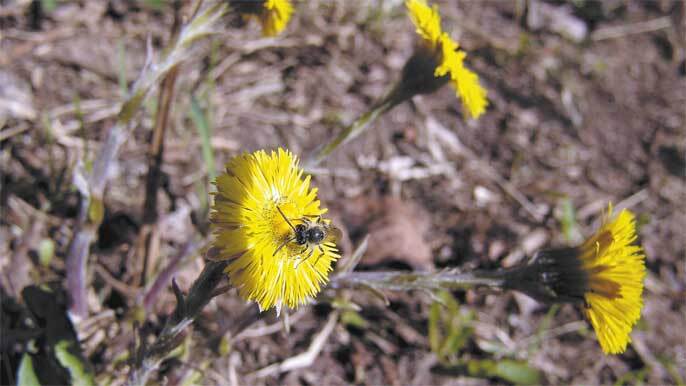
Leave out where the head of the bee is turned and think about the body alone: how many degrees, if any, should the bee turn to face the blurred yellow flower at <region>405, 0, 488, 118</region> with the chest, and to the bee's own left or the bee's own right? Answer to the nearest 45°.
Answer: approximately 135° to the bee's own right

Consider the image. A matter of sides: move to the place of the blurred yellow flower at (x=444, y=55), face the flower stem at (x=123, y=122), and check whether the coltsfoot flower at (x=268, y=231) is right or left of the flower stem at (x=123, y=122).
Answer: left

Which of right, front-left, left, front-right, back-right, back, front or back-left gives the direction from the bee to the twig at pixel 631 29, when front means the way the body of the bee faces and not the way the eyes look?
back-right

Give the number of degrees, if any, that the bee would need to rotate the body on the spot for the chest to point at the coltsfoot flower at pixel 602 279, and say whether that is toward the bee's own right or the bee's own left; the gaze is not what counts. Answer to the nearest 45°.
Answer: approximately 180°

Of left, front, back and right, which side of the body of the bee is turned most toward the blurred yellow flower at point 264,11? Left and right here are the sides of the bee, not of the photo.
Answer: right

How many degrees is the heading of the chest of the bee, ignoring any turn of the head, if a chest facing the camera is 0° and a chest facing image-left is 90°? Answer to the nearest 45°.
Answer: approximately 90°

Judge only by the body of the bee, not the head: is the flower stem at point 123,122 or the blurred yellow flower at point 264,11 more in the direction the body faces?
the flower stem

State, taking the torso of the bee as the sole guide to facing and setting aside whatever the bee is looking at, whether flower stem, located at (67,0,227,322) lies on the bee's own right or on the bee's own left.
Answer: on the bee's own right
